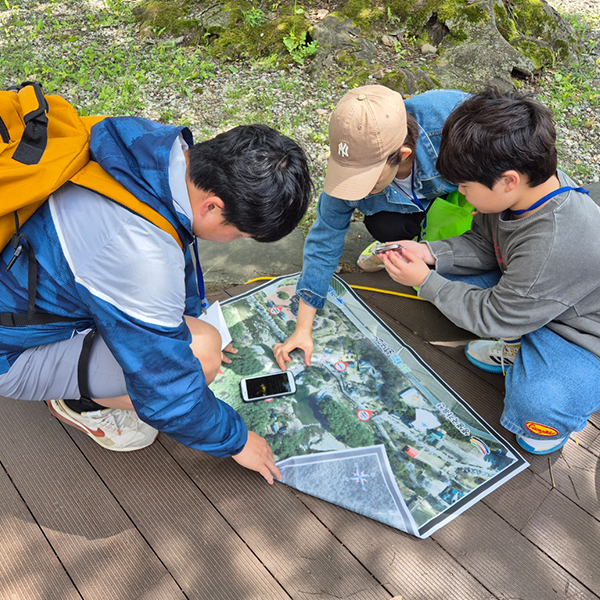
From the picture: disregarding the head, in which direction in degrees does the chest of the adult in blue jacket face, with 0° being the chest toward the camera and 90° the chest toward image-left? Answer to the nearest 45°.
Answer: approximately 270°

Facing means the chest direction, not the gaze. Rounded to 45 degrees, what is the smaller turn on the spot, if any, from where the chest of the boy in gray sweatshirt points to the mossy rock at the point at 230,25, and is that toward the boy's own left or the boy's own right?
approximately 45° to the boy's own right

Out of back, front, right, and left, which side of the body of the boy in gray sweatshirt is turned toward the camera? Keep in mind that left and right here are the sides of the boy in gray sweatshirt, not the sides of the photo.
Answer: left

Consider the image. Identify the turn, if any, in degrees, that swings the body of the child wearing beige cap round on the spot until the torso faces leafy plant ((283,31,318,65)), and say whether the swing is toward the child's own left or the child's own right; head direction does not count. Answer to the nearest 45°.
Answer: approximately 135° to the child's own right

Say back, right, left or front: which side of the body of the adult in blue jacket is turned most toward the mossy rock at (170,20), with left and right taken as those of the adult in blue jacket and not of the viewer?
left

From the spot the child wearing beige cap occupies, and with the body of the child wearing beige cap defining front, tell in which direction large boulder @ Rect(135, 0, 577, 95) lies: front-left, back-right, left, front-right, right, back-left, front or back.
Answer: back-right

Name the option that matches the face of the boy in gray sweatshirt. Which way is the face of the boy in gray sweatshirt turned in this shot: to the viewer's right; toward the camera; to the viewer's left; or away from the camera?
to the viewer's left

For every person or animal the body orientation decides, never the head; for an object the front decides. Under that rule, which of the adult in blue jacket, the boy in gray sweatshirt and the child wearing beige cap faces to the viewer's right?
the adult in blue jacket

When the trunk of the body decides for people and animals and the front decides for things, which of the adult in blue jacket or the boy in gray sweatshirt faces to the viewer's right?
the adult in blue jacket
